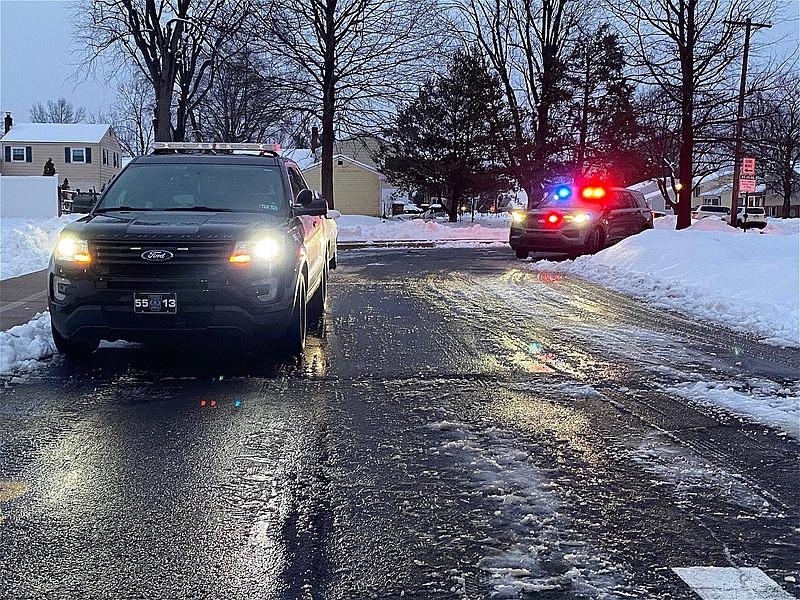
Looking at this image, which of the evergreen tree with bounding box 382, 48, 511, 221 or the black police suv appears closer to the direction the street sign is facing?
the black police suv

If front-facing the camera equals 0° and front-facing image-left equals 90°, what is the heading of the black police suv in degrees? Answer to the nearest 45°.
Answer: approximately 0°

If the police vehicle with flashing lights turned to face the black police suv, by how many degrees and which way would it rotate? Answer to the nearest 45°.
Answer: approximately 45° to its left

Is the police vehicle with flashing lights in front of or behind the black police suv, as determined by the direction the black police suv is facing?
behind

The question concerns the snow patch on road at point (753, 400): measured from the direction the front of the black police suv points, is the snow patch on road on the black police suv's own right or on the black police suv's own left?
on the black police suv's own left

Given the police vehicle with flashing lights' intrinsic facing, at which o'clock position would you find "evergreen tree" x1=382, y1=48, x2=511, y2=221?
The evergreen tree is roughly at 4 o'clock from the police vehicle with flashing lights.

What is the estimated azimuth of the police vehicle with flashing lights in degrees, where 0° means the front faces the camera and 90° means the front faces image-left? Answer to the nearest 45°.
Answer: approximately 45°

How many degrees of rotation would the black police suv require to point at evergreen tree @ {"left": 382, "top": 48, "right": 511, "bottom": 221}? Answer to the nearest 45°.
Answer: approximately 180°

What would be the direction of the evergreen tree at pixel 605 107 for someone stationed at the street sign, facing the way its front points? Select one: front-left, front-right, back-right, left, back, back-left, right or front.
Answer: back-right

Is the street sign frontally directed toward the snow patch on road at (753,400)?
yes

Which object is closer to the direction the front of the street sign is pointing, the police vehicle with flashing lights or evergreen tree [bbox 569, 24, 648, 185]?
the police vehicle with flashing lights

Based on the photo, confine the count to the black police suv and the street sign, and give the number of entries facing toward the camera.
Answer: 2
